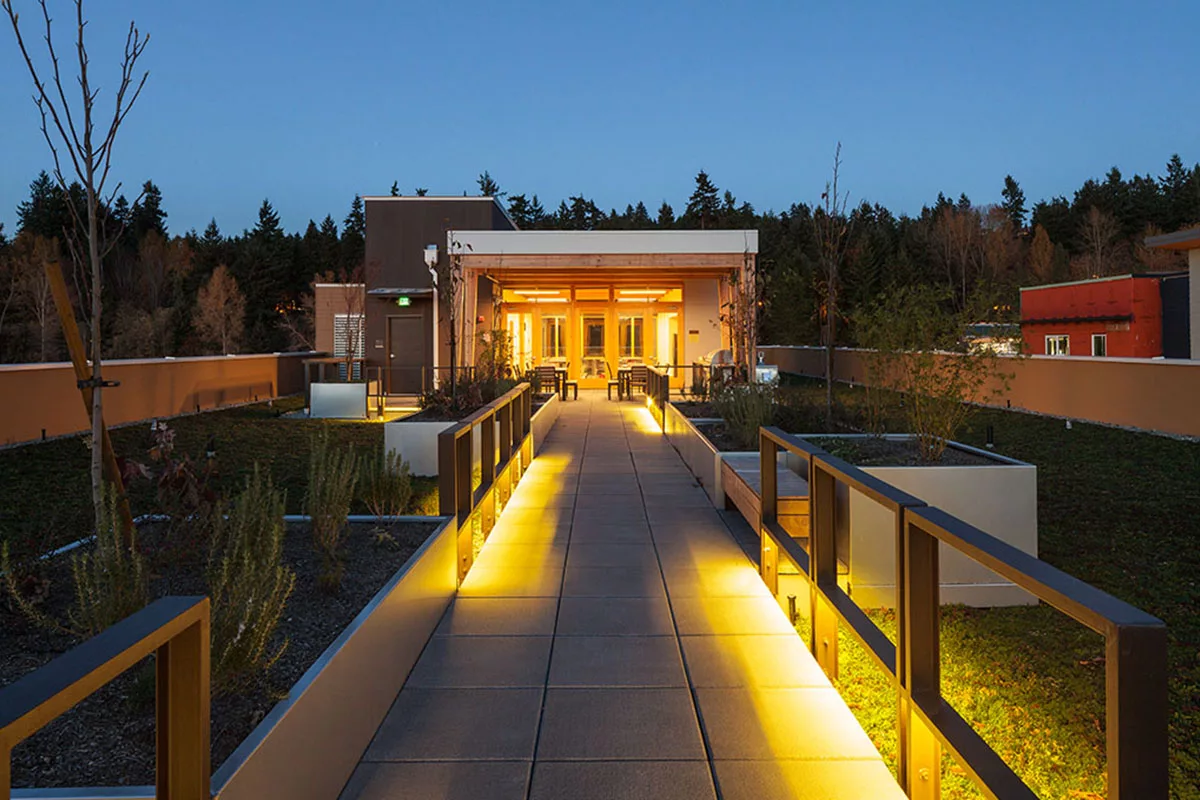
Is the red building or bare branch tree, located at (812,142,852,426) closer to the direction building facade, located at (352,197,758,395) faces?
the bare branch tree

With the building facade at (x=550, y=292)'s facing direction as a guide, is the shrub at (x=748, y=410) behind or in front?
in front

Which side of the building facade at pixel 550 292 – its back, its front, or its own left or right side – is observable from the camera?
front

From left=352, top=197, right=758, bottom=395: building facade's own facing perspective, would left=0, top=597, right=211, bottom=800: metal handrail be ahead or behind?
ahead

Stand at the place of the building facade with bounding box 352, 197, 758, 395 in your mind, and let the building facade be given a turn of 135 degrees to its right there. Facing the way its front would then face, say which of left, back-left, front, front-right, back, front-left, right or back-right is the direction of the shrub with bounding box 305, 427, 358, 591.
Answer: back-left

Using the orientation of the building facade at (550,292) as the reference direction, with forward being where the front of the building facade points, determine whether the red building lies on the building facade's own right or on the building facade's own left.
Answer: on the building facade's own left

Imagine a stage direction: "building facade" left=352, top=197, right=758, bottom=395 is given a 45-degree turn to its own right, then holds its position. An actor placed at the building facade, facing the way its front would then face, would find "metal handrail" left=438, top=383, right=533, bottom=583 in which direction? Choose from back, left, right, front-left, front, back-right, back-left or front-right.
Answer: front-left

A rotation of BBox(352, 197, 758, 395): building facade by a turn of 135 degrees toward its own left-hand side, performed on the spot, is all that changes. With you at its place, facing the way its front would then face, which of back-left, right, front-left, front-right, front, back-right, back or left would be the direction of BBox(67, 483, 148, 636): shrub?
back-right

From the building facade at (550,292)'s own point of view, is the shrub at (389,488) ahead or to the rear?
ahead

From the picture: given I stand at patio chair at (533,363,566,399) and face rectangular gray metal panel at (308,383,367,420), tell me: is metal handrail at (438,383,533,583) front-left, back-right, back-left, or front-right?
front-left

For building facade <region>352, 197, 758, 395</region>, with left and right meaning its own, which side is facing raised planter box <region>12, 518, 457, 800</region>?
front

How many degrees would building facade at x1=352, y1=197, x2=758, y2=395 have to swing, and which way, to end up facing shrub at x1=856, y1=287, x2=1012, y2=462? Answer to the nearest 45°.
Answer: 0° — it already faces it

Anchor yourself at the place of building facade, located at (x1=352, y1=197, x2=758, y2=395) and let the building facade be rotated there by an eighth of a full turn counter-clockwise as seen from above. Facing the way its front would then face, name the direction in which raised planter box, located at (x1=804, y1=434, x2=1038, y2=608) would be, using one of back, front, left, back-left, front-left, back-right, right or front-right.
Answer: front-right

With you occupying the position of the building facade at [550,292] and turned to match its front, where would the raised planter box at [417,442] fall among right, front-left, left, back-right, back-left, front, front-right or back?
front

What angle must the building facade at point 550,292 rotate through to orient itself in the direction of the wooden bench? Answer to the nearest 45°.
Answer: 0° — it already faces it

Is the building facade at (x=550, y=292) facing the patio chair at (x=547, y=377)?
yes
